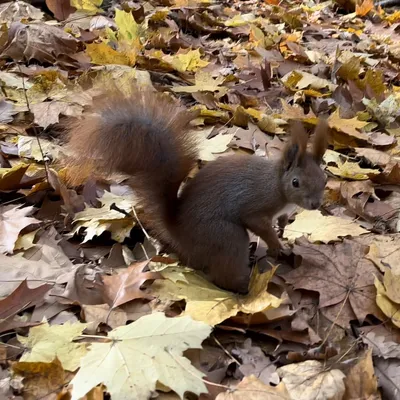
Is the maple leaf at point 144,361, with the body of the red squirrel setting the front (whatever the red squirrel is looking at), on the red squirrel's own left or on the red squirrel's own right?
on the red squirrel's own right

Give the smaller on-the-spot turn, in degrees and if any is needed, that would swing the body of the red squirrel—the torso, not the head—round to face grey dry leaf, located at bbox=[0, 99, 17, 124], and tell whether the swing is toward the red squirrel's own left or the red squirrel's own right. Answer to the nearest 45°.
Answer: approximately 135° to the red squirrel's own left

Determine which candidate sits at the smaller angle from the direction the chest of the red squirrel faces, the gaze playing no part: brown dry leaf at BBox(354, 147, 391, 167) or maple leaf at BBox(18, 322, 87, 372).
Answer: the brown dry leaf

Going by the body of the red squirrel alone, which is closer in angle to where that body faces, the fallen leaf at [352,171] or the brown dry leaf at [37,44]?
the fallen leaf

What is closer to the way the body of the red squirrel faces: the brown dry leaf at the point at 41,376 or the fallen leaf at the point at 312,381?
the fallen leaf

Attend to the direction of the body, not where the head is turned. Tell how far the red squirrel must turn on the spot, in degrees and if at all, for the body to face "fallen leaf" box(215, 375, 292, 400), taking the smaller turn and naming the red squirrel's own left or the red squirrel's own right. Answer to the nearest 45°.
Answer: approximately 90° to the red squirrel's own right

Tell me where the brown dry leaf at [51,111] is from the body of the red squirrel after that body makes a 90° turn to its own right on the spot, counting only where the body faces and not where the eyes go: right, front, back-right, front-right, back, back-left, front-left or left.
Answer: back-right

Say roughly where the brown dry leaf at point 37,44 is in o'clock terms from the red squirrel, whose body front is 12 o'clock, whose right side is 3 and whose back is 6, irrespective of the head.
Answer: The brown dry leaf is roughly at 8 o'clock from the red squirrel.

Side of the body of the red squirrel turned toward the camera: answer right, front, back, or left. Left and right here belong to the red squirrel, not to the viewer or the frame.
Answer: right

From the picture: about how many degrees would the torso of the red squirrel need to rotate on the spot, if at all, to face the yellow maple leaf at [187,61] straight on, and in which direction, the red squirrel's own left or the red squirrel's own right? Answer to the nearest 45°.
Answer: approximately 90° to the red squirrel's own left
